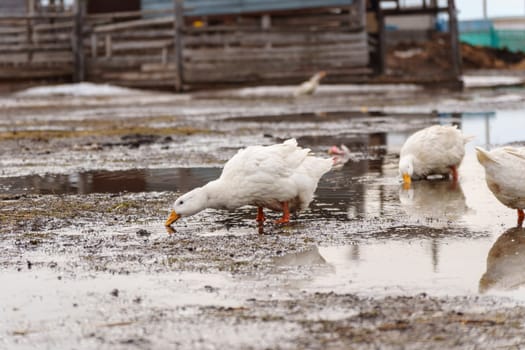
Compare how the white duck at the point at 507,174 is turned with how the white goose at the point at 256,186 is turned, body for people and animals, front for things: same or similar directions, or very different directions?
very different directions

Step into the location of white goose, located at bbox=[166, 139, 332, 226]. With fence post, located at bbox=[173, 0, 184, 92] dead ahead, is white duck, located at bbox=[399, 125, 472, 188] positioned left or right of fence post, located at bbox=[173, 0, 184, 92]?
right

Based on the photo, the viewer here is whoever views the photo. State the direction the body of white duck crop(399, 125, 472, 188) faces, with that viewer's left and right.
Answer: facing the viewer and to the left of the viewer

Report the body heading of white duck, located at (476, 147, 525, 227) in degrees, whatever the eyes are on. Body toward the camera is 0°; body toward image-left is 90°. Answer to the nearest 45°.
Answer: approximately 270°

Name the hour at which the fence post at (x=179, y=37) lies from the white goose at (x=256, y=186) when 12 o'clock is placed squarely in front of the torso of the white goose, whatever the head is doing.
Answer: The fence post is roughly at 3 o'clock from the white goose.

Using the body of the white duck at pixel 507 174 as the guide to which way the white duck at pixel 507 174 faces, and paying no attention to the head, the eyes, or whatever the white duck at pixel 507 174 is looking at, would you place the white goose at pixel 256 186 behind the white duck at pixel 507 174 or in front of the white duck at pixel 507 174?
behind

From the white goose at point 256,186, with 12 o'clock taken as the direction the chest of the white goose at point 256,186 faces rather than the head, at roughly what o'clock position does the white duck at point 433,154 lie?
the white duck at point 433,154 is roughly at 4 o'clock from the white goose at point 256,186.

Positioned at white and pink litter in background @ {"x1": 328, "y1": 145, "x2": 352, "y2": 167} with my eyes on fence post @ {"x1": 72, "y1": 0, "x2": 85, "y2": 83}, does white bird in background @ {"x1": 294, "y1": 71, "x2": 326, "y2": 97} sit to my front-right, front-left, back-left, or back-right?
front-right

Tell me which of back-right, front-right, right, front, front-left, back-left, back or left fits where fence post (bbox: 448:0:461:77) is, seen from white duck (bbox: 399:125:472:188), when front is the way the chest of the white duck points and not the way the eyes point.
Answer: back-right

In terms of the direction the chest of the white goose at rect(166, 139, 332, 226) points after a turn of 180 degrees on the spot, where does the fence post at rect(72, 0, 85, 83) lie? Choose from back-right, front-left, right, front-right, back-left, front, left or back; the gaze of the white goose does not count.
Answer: left

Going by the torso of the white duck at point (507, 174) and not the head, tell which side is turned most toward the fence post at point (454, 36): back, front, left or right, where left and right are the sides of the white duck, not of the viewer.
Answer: left

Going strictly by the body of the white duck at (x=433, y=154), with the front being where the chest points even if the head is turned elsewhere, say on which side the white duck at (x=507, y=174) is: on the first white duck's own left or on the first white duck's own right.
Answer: on the first white duck's own left

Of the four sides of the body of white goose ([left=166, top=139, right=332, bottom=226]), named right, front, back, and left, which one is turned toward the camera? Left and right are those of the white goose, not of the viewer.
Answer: left
